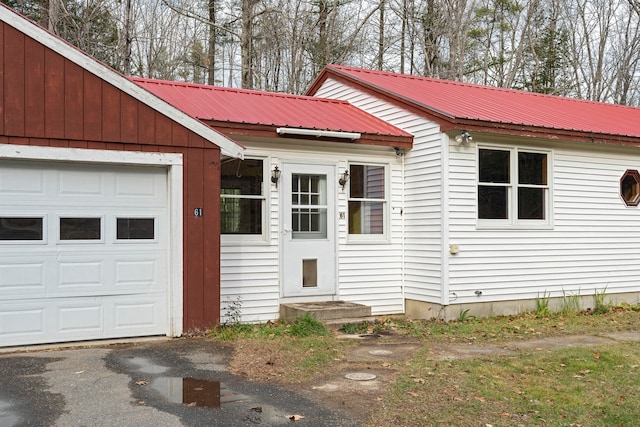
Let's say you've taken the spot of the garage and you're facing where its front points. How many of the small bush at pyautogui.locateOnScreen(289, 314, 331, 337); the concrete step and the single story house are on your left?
3

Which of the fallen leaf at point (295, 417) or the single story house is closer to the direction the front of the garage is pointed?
the fallen leaf

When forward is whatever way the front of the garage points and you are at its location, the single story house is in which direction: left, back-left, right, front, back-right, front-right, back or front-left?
left

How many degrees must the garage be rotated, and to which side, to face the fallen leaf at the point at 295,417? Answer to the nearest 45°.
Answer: approximately 45° to its left

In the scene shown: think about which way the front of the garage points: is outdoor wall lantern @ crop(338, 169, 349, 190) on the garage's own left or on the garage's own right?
on the garage's own left

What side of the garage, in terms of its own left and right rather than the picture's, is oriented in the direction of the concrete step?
left

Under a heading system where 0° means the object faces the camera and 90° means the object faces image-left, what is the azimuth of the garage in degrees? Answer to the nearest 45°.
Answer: approximately 0°

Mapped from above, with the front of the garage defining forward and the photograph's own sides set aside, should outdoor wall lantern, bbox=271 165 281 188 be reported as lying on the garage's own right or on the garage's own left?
on the garage's own left

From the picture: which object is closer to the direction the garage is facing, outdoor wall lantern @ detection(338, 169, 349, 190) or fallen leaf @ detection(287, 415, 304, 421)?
the fallen leaf
